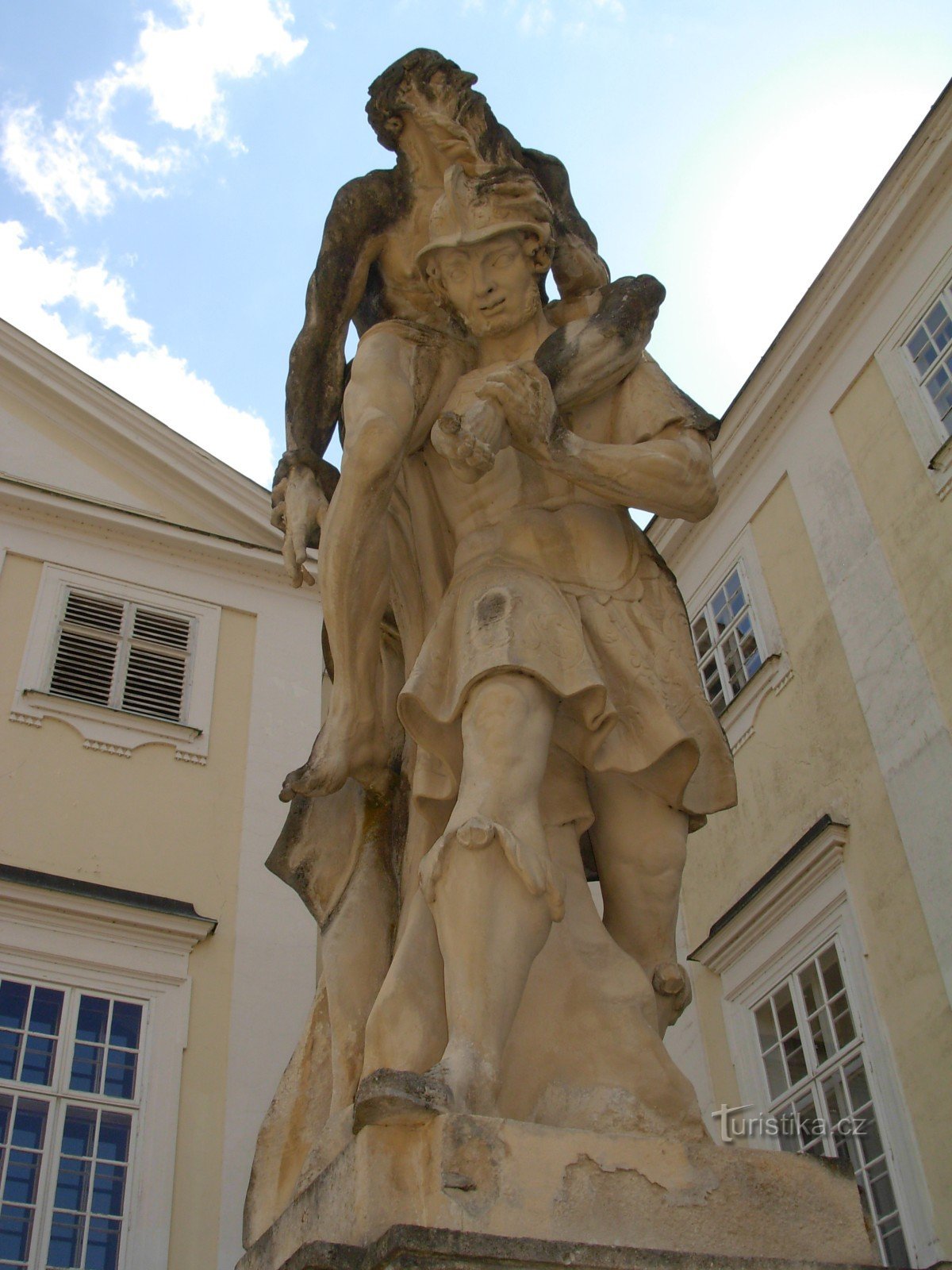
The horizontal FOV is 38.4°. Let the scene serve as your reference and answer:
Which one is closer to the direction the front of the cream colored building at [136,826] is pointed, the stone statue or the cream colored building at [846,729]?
the stone statue

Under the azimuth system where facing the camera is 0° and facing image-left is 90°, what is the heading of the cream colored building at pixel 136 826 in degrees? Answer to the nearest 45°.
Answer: approximately 0°

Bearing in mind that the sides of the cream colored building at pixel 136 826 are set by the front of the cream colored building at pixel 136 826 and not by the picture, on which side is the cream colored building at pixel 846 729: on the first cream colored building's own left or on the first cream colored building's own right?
on the first cream colored building's own left

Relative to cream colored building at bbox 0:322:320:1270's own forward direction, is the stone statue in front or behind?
in front
